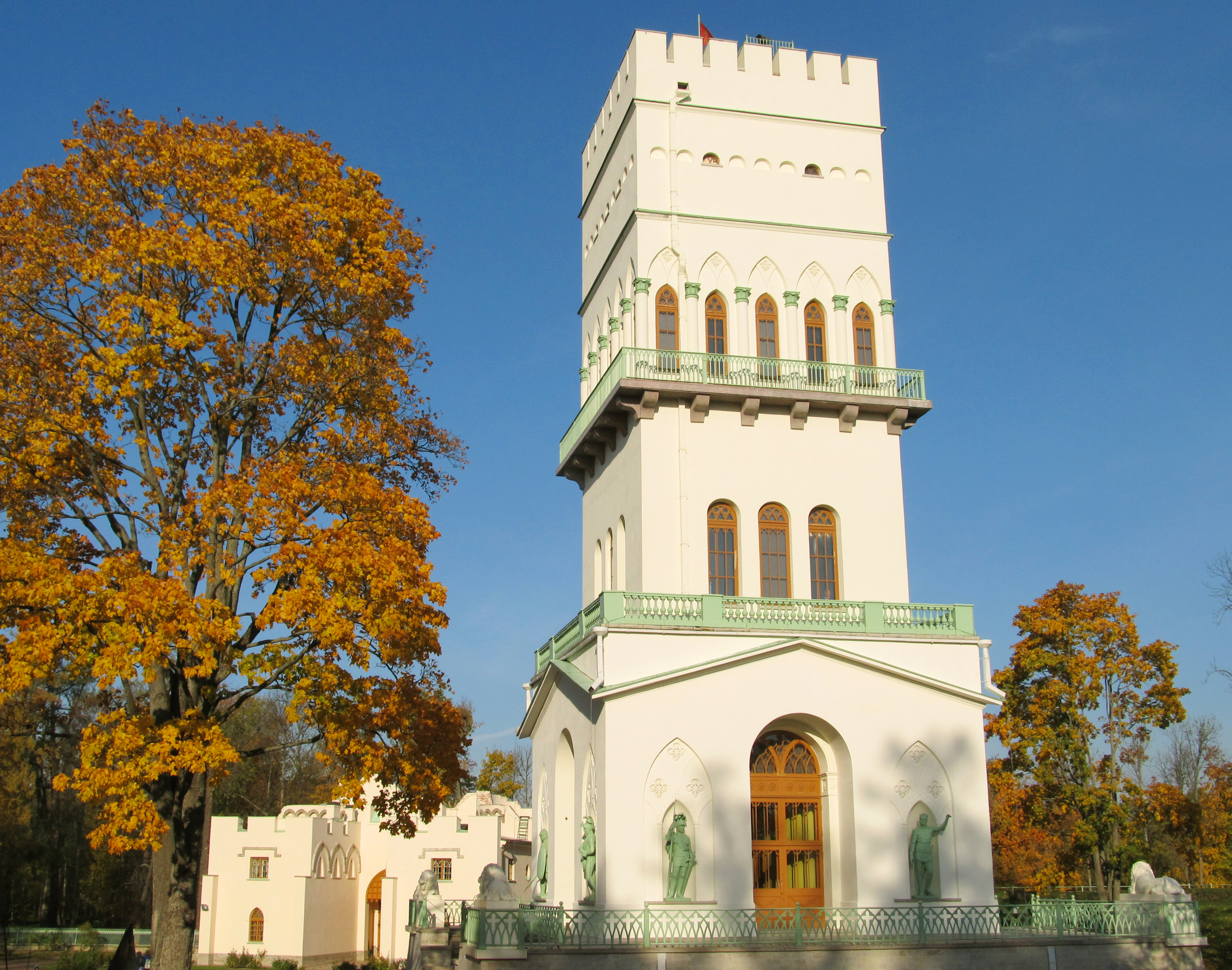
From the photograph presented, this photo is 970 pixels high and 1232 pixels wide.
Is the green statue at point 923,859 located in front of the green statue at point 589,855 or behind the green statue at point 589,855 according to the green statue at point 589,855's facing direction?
behind

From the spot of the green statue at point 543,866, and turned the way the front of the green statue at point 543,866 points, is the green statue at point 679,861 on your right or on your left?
on your left

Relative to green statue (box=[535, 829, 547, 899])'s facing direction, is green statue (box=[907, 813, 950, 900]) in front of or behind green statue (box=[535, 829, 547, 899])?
behind

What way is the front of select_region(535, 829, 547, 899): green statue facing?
to the viewer's left

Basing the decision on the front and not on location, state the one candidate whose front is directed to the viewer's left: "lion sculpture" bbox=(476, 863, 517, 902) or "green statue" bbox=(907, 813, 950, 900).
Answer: the lion sculpture

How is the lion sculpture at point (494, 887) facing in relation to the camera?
to the viewer's left

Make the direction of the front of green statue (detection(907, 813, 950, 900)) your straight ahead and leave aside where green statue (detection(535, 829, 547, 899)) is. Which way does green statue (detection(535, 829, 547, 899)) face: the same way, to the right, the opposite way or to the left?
to the right

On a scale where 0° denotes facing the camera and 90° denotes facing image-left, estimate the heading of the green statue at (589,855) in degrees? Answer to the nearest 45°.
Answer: approximately 90°
